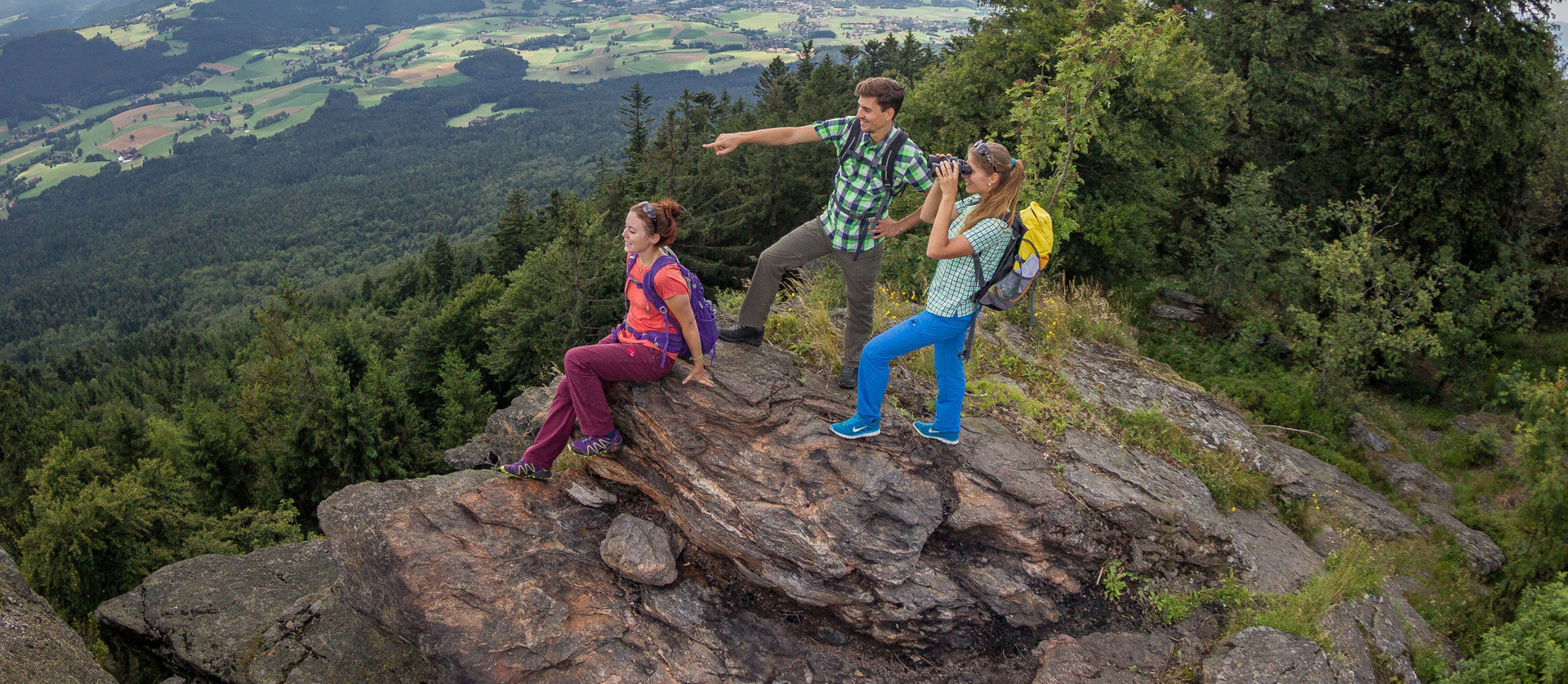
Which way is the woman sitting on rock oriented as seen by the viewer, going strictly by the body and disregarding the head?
to the viewer's left

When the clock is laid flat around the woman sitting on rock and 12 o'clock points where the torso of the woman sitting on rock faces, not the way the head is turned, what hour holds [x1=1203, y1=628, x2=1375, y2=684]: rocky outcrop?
The rocky outcrop is roughly at 7 o'clock from the woman sitting on rock.

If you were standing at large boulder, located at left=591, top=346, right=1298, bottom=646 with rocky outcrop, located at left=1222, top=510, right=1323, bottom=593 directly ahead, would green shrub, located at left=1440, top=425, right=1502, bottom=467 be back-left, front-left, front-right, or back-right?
front-left

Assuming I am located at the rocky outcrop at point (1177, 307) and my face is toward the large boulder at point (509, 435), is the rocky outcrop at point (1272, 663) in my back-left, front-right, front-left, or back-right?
front-left

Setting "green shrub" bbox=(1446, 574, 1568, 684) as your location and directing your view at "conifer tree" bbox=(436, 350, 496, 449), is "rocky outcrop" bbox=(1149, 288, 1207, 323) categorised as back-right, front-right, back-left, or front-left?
front-right

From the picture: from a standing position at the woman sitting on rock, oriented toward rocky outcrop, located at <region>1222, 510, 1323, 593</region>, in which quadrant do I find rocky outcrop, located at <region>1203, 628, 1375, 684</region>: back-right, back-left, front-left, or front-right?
front-right

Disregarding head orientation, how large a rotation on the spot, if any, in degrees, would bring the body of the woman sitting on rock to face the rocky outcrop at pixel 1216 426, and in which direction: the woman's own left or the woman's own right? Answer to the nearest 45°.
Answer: approximately 180°

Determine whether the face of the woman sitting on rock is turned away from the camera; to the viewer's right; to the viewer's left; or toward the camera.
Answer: to the viewer's left

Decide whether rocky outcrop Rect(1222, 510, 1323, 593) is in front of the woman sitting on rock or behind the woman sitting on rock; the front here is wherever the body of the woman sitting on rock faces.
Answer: behind

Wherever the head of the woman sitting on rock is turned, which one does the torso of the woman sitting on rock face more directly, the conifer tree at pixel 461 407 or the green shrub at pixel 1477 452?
the conifer tree
